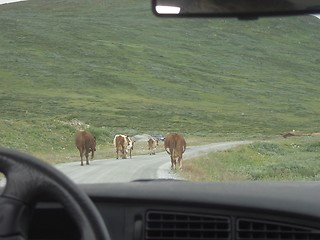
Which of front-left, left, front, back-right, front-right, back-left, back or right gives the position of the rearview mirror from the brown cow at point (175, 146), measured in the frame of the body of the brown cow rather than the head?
back

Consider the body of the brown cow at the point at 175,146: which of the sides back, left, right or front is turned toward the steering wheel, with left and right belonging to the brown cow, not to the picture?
back

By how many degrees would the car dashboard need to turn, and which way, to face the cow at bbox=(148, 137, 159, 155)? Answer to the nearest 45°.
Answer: approximately 180°

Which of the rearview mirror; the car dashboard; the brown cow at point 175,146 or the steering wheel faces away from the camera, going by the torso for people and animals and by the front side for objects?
the brown cow

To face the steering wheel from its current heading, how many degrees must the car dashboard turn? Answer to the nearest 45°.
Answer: approximately 45° to its right

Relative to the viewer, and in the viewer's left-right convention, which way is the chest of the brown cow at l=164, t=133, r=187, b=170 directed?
facing away from the viewer

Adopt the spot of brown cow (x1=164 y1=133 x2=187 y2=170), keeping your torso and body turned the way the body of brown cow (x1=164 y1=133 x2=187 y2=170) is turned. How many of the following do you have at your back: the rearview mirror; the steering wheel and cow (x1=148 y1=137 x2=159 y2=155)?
2

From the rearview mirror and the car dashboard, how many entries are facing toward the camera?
2

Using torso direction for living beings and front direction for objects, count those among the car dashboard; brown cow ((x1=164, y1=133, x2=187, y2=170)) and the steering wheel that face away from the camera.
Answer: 1

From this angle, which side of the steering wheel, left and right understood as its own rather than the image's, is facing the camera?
front

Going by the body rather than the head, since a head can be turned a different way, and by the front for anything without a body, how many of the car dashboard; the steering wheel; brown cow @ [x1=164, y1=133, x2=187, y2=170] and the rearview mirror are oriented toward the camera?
3

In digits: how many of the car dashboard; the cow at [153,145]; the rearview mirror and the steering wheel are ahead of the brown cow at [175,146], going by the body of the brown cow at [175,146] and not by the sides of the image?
1

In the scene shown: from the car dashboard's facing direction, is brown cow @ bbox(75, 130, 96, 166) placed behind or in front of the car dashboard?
behind

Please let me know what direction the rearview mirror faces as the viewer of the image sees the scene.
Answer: facing the viewer

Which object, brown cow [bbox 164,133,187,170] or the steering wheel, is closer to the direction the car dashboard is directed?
the steering wheel

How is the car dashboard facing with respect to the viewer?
toward the camera
